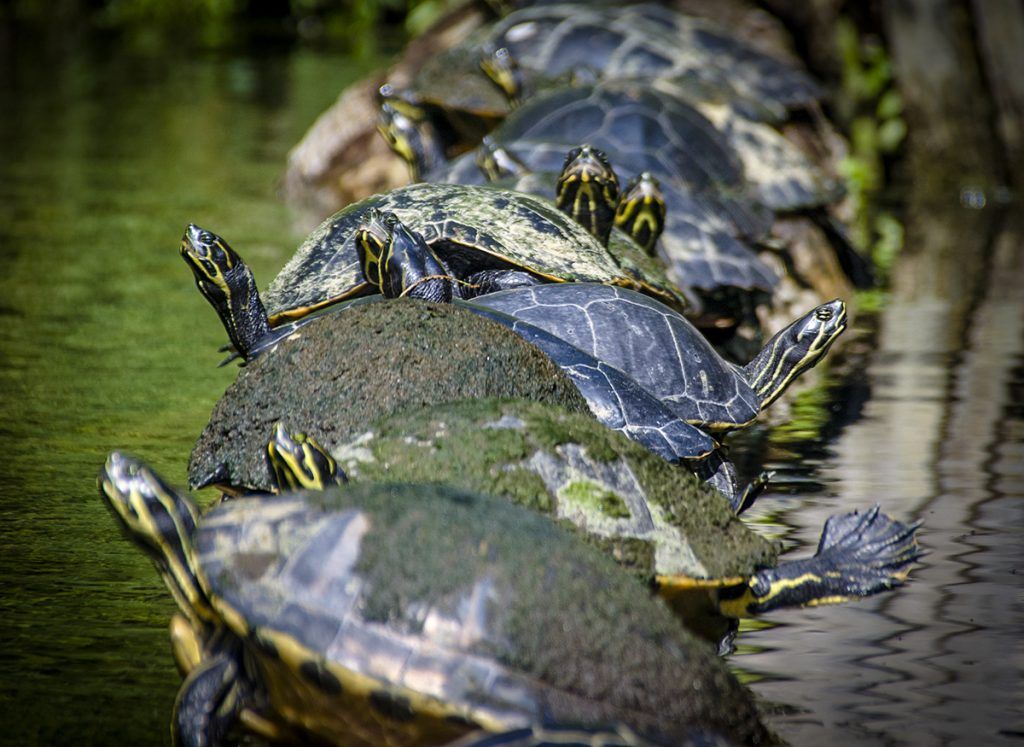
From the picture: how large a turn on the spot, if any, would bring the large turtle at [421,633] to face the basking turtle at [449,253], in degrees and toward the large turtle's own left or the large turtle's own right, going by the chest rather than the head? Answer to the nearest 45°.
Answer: approximately 90° to the large turtle's own right

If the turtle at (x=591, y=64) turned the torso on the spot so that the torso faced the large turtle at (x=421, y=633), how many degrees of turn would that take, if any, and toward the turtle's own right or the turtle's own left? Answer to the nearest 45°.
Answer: approximately 90° to the turtle's own left

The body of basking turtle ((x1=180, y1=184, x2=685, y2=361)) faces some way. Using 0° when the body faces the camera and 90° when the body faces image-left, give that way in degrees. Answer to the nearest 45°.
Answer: approximately 90°

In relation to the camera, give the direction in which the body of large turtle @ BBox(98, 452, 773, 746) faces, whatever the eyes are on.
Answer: to the viewer's left

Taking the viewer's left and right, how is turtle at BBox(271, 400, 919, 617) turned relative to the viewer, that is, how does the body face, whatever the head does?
facing to the left of the viewer

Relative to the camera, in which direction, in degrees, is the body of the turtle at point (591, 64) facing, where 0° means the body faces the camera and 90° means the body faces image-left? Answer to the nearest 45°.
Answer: approximately 90°

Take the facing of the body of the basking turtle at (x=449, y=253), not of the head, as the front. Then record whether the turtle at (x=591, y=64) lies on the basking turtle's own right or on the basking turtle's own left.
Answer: on the basking turtle's own right

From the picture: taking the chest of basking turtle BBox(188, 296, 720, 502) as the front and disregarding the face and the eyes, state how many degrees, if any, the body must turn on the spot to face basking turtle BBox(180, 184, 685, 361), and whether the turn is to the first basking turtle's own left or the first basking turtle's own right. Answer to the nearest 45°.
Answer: approximately 90° to the first basking turtle's own right

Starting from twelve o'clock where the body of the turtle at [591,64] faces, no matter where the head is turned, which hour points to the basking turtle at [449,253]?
The basking turtle is roughly at 9 o'clock from the turtle.

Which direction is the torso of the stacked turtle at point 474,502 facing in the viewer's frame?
to the viewer's left

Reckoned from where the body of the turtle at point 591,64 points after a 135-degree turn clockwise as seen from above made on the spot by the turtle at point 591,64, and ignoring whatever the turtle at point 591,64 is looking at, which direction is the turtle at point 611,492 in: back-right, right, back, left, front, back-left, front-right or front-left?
back-right

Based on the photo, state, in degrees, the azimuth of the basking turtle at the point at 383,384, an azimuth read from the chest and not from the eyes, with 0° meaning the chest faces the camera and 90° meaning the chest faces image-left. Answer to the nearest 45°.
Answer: approximately 90°
